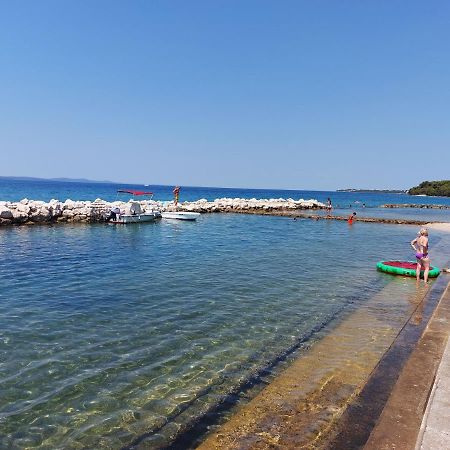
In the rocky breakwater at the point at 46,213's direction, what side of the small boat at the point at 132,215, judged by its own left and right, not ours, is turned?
back

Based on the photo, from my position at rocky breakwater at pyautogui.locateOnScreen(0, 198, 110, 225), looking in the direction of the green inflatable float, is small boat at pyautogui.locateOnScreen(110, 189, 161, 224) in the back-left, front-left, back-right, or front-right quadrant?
front-left

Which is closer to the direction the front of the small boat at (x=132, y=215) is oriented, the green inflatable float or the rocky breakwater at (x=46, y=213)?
the green inflatable float

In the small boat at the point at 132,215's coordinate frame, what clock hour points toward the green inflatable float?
The green inflatable float is roughly at 2 o'clock from the small boat.

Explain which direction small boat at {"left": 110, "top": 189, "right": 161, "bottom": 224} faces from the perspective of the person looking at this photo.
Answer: facing to the right of the viewer
